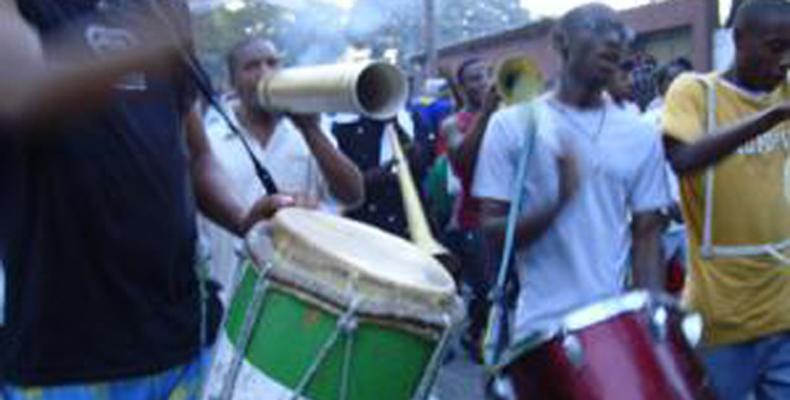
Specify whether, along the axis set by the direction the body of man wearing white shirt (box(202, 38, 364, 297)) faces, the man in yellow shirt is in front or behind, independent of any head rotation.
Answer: in front

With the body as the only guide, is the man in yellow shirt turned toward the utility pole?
no

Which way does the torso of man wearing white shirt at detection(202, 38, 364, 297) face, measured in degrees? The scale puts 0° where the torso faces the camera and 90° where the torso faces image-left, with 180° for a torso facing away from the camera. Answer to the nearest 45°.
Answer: approximately 315°

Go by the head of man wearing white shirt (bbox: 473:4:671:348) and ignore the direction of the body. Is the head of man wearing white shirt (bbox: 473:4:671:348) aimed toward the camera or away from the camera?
toward the camera

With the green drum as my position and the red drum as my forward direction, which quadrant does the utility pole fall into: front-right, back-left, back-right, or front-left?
front-left

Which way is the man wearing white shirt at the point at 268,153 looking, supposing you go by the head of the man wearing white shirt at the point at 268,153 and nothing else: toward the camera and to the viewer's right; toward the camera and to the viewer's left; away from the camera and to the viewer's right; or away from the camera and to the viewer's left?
toward the camera and to the viewer's right

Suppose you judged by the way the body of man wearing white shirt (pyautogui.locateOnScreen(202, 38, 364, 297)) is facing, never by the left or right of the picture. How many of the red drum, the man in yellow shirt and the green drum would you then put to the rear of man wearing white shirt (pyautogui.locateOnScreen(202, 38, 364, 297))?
0

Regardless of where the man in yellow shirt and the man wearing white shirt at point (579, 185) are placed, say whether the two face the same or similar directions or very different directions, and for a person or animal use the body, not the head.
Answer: same or similar directions

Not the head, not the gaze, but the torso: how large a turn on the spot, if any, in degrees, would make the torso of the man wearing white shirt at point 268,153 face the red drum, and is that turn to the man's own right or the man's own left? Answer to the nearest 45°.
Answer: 0° — they already face it

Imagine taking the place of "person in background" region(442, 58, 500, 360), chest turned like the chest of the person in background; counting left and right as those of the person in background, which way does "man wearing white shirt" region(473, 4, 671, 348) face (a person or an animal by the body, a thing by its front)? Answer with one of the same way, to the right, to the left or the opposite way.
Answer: the same way

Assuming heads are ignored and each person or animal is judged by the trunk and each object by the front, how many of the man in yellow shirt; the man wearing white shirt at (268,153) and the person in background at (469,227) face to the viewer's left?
0

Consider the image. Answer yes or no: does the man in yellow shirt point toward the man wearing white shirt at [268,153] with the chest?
no

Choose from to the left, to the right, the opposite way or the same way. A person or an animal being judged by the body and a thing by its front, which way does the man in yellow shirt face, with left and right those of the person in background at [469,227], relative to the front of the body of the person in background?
the same way

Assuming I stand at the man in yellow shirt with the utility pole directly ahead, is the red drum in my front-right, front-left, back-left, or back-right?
back-left

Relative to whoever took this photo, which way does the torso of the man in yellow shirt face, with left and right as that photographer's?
facing the viewer and to the right of the viewer
